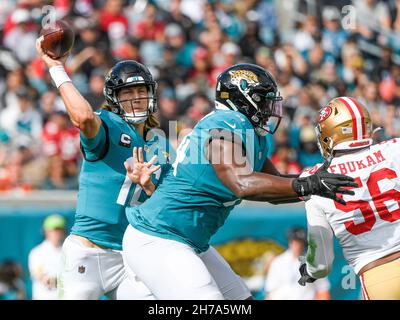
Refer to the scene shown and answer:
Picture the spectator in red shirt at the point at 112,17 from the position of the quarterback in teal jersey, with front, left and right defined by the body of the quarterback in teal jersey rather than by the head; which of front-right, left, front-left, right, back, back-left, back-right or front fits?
back-left
